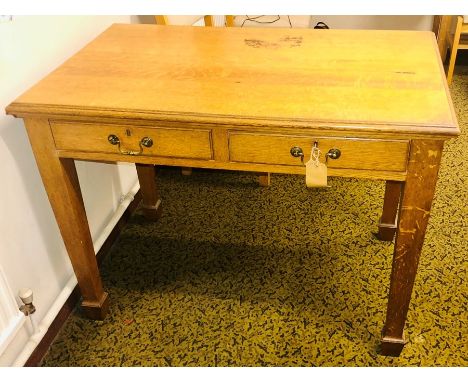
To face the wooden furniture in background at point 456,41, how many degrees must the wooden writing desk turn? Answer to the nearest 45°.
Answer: approximately 135° to its left

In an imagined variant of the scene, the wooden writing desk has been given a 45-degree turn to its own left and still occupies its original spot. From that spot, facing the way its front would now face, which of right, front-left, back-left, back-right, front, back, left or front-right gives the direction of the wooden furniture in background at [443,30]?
left

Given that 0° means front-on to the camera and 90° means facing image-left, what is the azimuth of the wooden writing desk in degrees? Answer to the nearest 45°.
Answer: approximately 0°

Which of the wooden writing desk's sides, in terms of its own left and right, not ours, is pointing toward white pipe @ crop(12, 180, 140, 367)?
right
